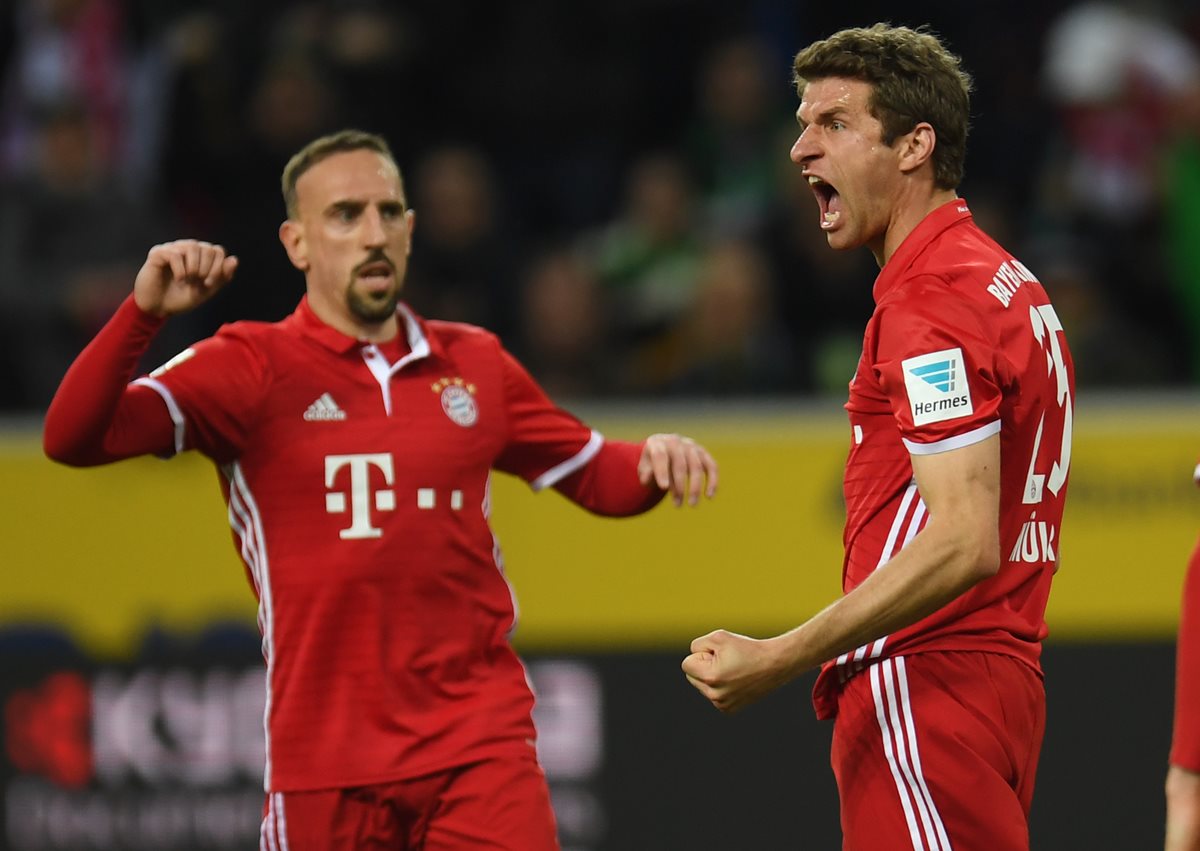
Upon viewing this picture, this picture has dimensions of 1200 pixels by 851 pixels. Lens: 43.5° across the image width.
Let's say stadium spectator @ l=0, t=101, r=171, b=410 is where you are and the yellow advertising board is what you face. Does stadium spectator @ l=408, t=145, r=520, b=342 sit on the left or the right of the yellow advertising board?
left

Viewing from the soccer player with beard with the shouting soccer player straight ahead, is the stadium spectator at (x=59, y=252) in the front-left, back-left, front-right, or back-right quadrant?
back-left

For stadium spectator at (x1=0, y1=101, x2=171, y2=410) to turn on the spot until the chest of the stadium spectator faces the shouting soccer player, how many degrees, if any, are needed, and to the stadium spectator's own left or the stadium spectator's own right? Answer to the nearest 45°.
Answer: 0° — they already face them

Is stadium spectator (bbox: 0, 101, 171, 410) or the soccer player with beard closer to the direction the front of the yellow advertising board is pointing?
the soccer player with beard

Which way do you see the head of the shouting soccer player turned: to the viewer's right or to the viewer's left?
to the viewer's left

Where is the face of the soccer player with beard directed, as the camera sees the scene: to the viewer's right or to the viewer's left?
to the viewer's right

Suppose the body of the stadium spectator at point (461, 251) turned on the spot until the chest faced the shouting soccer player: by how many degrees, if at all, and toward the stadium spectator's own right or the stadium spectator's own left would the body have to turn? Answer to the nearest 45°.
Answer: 0° — they already face them

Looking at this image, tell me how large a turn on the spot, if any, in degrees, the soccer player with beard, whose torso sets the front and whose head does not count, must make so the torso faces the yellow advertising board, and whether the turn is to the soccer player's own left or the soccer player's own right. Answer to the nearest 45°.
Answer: approximately 135° to the soccer player's own left

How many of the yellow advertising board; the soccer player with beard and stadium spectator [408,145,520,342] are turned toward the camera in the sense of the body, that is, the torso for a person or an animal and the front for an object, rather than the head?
3

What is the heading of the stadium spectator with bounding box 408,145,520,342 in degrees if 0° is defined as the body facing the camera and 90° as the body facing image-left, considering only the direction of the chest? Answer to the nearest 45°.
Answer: approximately 0°
